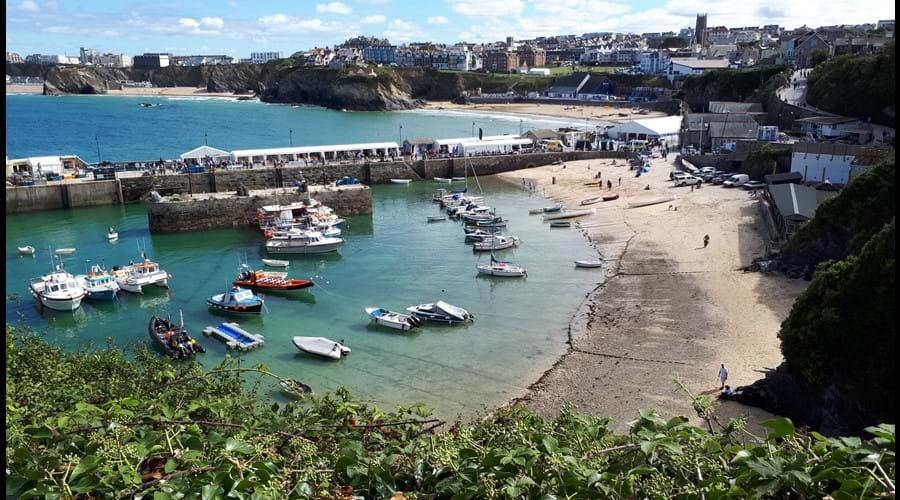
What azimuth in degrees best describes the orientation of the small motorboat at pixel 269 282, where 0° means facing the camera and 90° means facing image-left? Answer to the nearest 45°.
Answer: approximately 270°

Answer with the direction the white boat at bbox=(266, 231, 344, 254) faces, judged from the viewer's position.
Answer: facing to the right of the viewer

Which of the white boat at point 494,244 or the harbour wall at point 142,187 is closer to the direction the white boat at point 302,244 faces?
the white boat

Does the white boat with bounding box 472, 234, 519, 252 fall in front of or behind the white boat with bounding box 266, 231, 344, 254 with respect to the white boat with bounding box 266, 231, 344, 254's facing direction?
in front

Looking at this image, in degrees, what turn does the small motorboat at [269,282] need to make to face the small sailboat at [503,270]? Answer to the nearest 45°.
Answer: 0° — it already faces it

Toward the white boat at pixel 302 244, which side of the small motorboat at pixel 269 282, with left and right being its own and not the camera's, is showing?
left

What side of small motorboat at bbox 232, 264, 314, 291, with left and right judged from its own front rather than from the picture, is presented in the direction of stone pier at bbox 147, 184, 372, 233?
left

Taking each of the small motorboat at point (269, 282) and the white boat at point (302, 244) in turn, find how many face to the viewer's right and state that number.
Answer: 2
